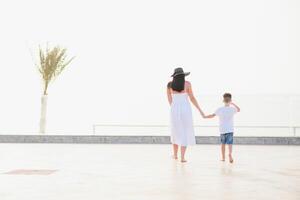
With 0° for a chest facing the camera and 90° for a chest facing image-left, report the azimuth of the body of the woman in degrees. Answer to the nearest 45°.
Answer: approximately 180°

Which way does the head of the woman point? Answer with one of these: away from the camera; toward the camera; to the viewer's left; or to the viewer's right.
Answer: away from the camera

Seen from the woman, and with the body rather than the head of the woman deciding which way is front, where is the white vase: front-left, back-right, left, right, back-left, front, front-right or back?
front-left

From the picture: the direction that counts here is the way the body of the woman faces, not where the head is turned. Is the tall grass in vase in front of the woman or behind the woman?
in front
